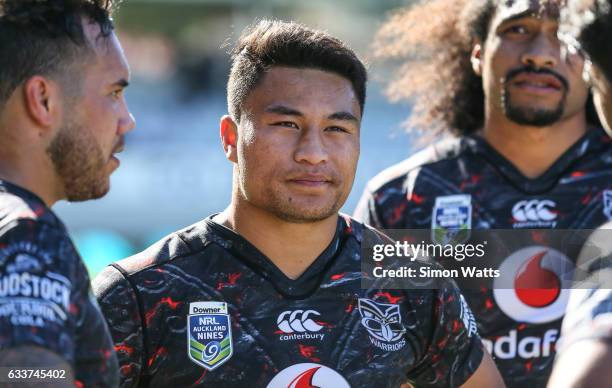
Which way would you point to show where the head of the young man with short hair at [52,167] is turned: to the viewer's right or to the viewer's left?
to the viewer's right

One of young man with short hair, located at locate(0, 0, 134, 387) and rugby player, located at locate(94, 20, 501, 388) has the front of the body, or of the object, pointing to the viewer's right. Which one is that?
the young man with short hair

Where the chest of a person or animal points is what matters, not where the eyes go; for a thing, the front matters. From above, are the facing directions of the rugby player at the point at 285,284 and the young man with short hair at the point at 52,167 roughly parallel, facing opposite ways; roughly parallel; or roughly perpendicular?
roughly perpendicular

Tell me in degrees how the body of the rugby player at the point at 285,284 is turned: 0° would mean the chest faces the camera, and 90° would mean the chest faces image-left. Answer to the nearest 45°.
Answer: approximately 0°

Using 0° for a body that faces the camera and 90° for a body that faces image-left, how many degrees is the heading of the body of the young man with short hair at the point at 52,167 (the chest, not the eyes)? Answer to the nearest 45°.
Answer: approximately 270°

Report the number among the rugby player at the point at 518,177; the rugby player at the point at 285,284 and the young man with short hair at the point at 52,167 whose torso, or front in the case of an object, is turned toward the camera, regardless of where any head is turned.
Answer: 2

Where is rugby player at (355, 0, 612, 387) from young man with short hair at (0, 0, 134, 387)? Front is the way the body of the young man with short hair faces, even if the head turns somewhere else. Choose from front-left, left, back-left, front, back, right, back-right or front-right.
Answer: front-left

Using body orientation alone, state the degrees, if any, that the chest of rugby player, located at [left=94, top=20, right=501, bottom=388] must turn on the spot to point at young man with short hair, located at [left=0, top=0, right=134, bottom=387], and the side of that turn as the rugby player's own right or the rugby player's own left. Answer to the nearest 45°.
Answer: approximately 45° to the rugby player's own right

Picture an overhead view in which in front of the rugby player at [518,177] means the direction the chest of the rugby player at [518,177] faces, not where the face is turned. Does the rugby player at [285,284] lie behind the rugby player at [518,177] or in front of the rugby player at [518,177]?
in front

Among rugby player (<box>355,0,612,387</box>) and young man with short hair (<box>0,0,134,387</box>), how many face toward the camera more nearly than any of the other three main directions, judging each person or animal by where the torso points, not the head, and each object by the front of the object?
1

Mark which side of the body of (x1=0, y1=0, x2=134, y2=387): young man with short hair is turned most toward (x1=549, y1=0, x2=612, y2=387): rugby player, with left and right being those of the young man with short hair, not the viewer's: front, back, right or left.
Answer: front
